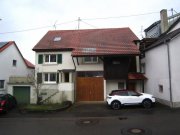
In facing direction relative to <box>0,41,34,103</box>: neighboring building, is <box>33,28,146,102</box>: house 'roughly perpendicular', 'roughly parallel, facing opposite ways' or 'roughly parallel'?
roughly parallel

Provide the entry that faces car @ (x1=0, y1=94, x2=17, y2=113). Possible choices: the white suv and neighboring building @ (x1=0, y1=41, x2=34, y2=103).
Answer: the neighboring building

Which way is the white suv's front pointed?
to the viewer's right

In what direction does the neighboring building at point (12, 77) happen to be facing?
toward the camera

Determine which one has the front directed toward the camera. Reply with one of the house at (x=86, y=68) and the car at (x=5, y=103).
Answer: the house

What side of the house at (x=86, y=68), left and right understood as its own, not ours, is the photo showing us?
front

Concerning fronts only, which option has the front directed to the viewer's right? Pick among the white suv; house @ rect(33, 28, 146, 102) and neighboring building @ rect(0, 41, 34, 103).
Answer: the white suv

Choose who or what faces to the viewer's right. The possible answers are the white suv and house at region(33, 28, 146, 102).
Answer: the white suv

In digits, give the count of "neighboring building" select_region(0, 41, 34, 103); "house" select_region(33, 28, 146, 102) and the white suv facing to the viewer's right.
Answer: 1

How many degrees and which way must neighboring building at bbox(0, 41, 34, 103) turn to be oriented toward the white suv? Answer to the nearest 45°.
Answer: approximately 45° to its left

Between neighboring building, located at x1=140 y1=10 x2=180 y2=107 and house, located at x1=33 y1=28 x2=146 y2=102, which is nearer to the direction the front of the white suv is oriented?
the neighboring building

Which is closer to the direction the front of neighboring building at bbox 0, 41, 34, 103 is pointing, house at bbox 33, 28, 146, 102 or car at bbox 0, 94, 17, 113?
the car

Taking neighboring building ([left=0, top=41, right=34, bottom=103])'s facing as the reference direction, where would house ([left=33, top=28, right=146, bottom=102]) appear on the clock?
The house is roughly at 10 o'clock from the neighboring building.

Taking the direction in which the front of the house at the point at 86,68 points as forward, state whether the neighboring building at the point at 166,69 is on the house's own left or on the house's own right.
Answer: on the house's own left

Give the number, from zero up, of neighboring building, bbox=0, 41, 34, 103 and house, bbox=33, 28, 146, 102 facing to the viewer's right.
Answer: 0
